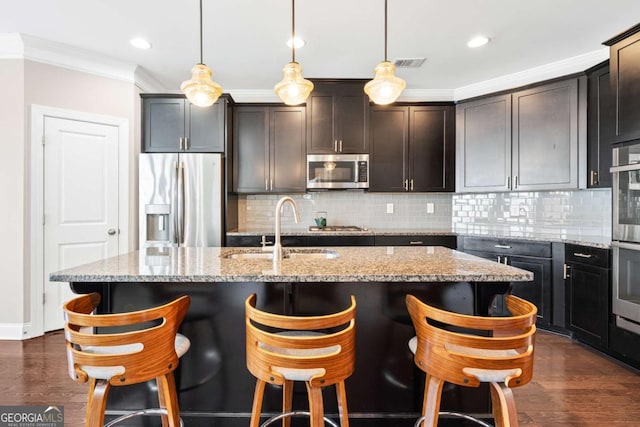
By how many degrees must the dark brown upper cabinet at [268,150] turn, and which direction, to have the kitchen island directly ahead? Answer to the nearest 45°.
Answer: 0° — it already faces it

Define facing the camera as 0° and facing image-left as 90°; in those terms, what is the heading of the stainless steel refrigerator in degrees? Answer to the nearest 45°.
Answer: approximately 0°

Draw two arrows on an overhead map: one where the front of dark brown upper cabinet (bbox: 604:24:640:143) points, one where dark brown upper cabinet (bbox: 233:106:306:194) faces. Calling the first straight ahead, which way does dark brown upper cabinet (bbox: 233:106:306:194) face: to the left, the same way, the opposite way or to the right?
to the left

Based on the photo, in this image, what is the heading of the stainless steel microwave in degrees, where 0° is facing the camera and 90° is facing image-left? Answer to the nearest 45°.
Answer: approximately 0°

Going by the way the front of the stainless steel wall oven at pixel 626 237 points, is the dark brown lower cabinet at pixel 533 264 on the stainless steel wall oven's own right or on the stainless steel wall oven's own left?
on the stainless steel wall oven's own right

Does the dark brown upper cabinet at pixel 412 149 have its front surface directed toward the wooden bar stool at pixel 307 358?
yes

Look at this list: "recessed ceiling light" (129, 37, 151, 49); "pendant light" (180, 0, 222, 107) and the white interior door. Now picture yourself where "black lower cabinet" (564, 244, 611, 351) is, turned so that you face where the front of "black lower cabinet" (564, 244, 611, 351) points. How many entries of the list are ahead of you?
3

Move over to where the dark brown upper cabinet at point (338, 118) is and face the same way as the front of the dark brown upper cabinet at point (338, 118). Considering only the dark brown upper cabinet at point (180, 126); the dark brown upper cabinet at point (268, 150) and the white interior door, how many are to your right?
3

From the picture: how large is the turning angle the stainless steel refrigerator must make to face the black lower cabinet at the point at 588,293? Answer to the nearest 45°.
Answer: approximately 45° to its left
